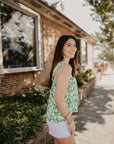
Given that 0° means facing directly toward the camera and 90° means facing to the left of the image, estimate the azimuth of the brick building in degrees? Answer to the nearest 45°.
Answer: approximately 315°

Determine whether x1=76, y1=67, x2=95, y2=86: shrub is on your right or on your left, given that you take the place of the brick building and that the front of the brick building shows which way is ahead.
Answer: on your left

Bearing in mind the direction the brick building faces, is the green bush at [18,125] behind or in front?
in front

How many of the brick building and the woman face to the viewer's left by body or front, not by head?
0

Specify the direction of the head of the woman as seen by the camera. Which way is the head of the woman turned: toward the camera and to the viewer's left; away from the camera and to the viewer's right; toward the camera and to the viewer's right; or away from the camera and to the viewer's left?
toward the camera and to the viewer's right

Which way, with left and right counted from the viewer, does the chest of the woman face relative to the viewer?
facing to the right of the viewer
